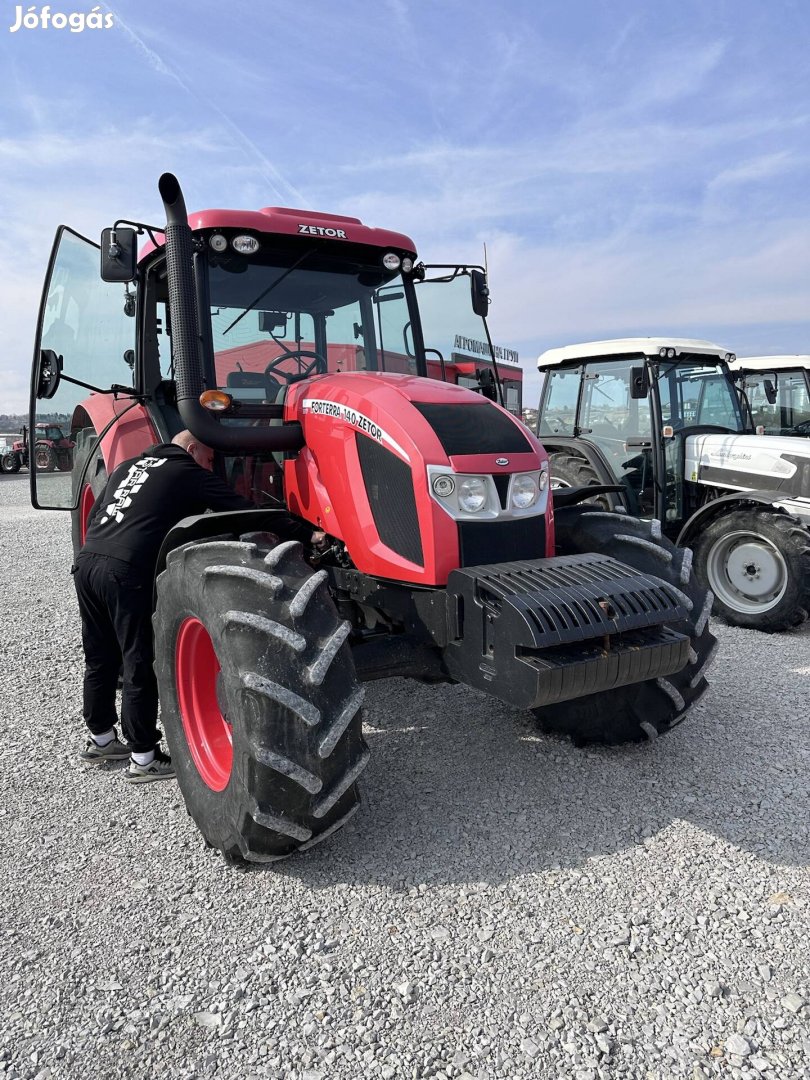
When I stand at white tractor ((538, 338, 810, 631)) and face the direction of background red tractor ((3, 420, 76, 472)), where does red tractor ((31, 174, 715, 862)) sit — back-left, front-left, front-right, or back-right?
back-left

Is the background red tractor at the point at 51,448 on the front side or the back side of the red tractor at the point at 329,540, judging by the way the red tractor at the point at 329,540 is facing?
on the back side

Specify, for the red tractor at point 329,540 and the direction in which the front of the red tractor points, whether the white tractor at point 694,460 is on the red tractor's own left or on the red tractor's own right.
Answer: on the red tractor's own left

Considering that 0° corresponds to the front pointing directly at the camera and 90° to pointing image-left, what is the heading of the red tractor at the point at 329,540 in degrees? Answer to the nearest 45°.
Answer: approximately 315°
